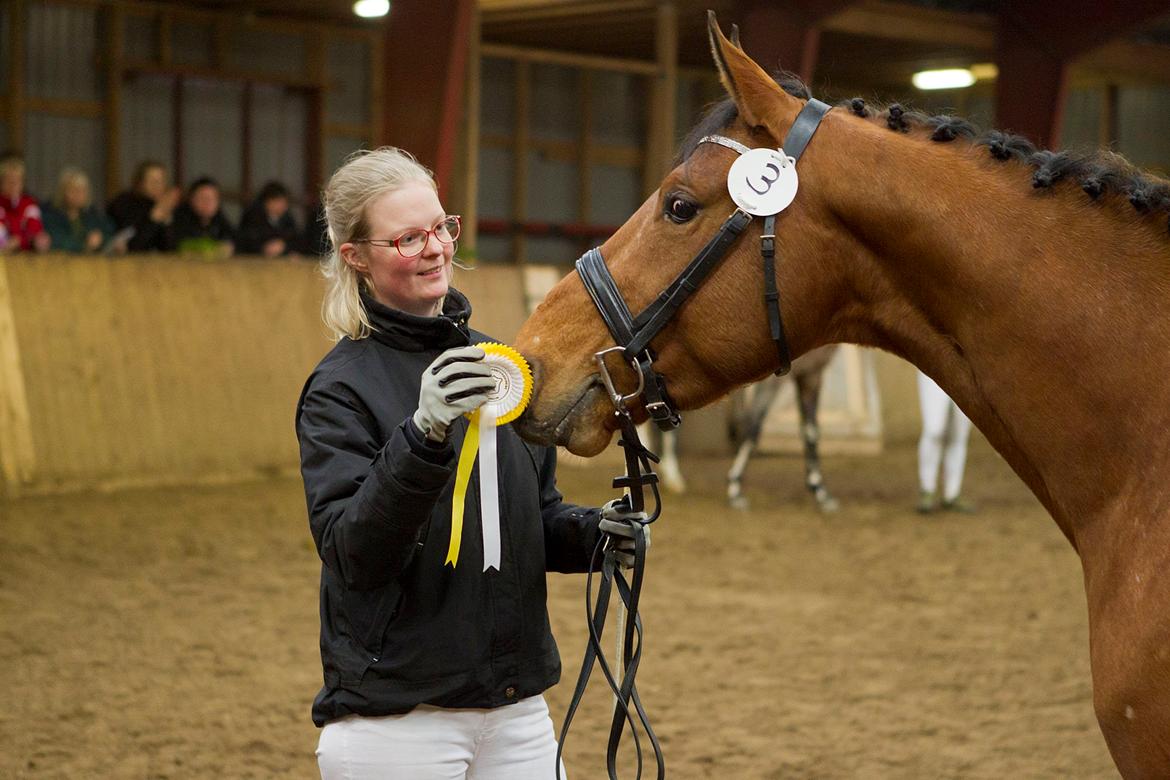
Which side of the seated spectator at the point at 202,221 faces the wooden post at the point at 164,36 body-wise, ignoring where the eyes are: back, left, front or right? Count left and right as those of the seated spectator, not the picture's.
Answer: back

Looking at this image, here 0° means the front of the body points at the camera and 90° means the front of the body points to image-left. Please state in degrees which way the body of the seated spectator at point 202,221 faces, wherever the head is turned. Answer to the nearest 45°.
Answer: approximately 0°

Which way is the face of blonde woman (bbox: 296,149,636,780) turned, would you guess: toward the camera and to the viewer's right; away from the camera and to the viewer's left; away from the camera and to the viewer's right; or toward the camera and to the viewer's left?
toward the camera and to the viewer's right

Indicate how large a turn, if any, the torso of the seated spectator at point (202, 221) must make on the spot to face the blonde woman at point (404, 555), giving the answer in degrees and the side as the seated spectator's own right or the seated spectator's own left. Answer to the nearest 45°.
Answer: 0° — they already face them

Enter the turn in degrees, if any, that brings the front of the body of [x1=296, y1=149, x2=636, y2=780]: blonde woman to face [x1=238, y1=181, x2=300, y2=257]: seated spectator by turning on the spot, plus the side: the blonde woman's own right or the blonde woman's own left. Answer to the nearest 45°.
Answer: approximately 135° to the blonde woman's own left
